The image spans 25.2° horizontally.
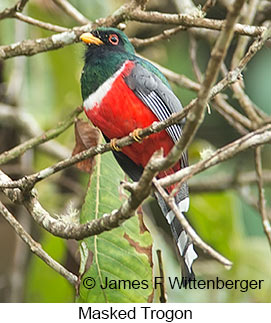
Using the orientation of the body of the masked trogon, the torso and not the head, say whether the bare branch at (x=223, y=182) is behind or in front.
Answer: behind

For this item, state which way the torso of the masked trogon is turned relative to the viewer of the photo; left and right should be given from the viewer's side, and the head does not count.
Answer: facing the viewer and to the left of the viewer

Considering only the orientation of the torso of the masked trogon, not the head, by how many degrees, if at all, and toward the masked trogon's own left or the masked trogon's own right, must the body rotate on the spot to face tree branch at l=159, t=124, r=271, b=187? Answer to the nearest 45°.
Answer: approximately 135° to the masked trogon's own left

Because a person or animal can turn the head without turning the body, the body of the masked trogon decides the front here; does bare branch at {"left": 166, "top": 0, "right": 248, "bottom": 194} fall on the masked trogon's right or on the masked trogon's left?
on the masked trogon's left
